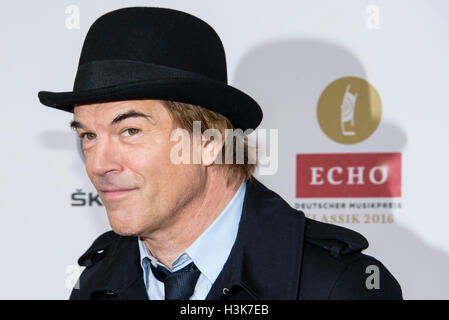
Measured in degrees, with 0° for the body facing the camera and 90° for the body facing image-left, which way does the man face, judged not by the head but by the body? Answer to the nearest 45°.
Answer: approximately 45°

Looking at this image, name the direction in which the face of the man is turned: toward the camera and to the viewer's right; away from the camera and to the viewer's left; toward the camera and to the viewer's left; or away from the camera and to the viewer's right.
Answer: toward the camera and to the viewer's left
